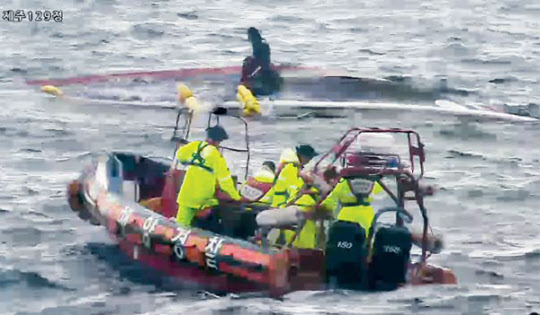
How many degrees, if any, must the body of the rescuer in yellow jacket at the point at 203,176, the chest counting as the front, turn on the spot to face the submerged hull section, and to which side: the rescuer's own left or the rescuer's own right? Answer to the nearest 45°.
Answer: approximately 45° to the rescuer's own left

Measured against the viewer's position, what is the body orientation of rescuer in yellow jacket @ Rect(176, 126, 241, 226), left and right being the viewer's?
facing away from the viewer and to the right of the viewer

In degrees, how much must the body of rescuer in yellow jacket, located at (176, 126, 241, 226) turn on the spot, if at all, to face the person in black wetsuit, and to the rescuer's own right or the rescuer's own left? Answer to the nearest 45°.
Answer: approximately 45° to the rescuer's own left

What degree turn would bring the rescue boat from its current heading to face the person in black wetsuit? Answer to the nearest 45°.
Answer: approximately 45° to its right

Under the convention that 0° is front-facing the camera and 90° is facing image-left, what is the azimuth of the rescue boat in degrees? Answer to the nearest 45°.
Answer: approximately 135°

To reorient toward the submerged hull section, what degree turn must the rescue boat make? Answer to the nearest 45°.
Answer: approximately 45° to its right

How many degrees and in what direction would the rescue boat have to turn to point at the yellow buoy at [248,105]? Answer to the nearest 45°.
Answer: approximately 45° to its right
